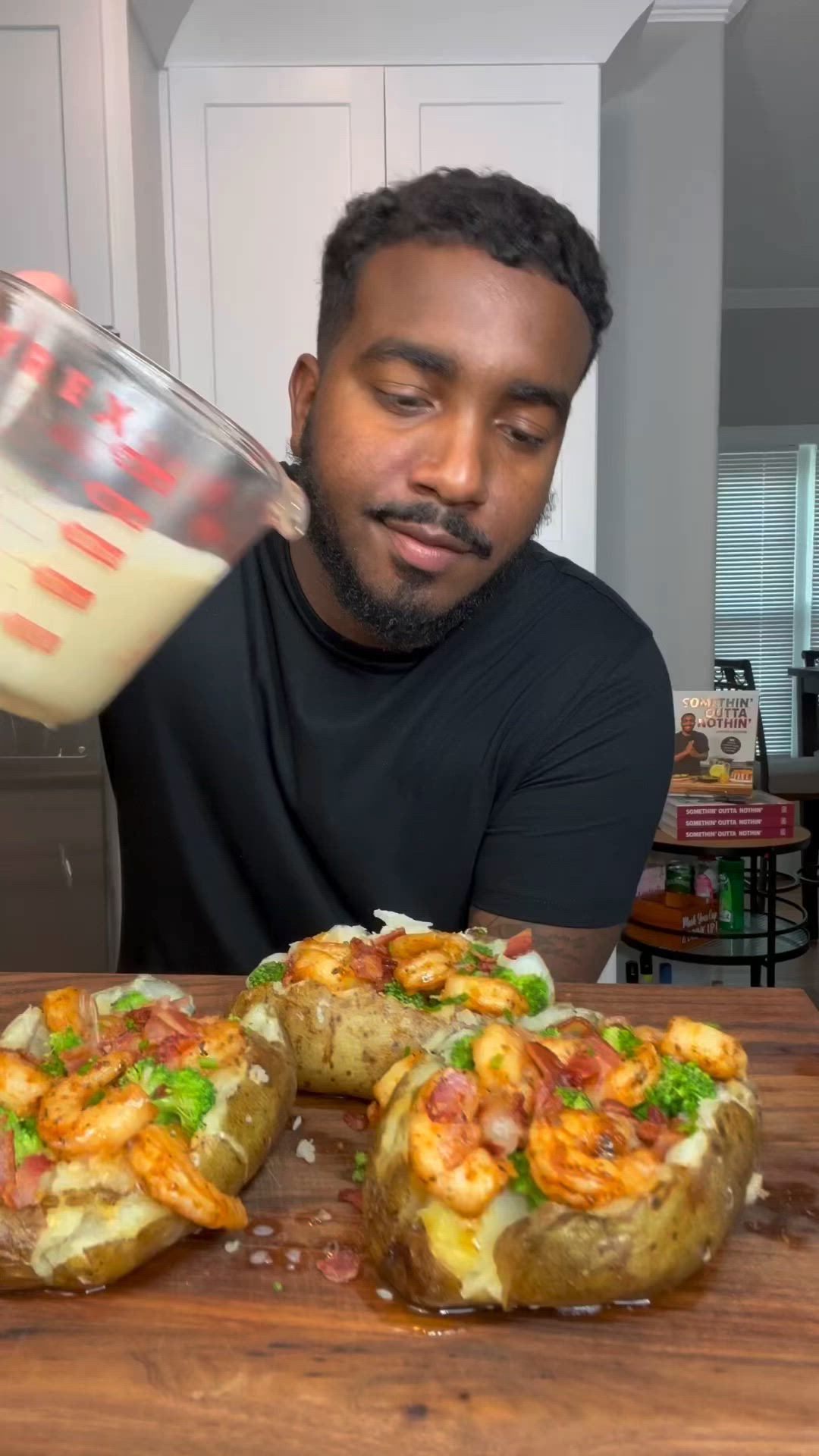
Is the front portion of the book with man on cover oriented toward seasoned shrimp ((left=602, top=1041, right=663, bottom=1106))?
yes

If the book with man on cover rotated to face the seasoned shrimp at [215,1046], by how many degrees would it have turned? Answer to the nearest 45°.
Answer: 0° — it already faces it

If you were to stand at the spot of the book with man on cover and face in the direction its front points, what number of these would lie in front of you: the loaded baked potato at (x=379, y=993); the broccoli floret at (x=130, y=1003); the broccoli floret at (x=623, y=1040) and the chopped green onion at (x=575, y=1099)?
4

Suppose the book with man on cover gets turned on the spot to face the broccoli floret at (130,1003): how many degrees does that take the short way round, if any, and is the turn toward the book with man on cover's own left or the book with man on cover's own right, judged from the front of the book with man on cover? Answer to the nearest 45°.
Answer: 0° — it already faces it

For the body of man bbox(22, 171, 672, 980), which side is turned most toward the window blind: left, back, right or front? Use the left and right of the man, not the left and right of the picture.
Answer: back

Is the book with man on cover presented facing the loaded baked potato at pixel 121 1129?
yes

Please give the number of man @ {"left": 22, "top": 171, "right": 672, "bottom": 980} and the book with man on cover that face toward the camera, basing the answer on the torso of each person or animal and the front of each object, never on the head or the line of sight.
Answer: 2

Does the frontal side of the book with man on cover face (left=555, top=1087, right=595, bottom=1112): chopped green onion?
yes

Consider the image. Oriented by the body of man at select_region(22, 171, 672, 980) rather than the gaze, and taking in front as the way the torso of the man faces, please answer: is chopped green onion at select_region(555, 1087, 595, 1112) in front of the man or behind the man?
in front

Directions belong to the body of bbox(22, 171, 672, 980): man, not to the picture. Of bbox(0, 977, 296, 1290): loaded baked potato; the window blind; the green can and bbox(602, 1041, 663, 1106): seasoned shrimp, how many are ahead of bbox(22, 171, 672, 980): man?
2
